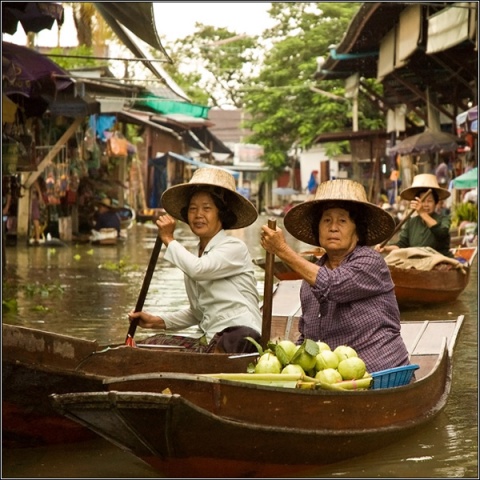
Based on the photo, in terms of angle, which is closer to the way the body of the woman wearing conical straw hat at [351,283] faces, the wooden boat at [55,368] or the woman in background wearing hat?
the wooden boat

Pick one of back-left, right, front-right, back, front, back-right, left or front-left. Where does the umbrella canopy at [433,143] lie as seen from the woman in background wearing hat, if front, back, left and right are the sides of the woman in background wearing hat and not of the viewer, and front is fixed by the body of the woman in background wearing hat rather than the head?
back-right

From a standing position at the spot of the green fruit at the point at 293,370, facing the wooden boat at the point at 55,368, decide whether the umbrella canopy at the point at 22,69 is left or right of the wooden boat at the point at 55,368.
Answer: right

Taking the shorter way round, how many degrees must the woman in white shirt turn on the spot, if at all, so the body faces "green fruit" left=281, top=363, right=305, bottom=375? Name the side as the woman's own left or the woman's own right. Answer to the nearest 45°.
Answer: approximately 45° to the woman's own left

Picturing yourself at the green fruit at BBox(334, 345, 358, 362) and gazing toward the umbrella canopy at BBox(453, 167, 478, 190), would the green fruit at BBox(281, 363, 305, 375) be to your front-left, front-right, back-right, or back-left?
back-left

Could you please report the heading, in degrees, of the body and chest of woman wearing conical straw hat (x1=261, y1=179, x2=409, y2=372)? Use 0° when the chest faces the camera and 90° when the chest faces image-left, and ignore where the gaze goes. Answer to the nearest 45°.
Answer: approximately 45°

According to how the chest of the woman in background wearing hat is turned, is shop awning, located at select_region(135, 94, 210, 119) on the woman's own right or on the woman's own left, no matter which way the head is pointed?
on the woman's own right
